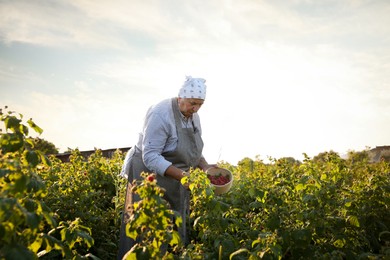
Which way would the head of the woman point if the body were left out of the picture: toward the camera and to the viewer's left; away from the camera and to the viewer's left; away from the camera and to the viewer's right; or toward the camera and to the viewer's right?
toward the camera and to the viewer's right

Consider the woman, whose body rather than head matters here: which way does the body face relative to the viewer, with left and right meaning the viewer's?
facing the viewer and to the right of the viewer
